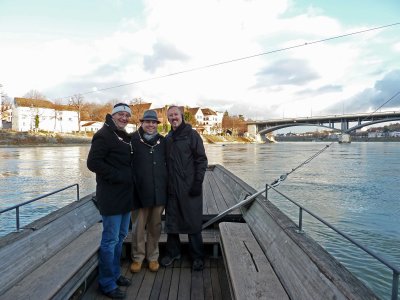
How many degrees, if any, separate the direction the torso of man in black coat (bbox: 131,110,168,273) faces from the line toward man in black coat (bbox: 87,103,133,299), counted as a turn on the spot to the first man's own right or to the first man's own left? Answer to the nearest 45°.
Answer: approximately 45° to the first man's own right

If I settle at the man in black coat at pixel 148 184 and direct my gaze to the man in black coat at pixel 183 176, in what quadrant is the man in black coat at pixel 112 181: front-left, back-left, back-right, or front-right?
back-right

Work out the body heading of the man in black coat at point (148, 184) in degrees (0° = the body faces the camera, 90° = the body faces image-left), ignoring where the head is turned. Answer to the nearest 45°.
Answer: approximately 0°
